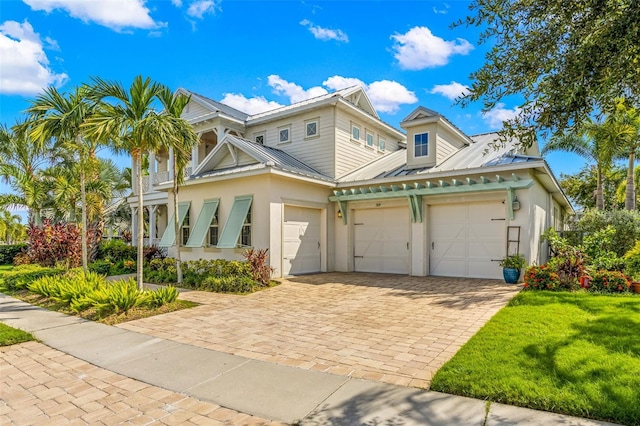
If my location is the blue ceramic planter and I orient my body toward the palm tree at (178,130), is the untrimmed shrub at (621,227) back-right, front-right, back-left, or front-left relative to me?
back-right
